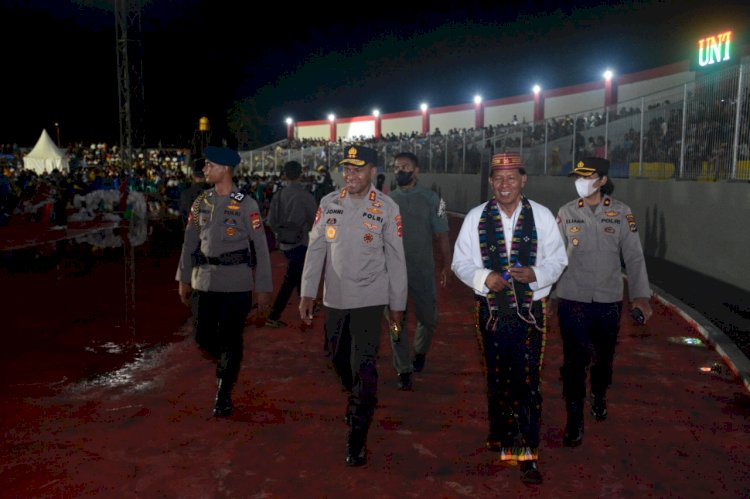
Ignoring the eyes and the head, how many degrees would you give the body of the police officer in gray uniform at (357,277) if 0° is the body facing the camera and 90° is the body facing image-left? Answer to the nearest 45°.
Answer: approximately 0°

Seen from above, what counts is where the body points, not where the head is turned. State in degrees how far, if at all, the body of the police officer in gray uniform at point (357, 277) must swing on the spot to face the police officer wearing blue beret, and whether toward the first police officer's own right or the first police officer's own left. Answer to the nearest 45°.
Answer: approximately 135° to the first police officer's own right

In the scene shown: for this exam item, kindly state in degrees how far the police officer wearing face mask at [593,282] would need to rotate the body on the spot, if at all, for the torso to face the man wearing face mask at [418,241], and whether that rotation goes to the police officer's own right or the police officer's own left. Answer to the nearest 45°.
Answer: approximately 135° to the police officer's own right

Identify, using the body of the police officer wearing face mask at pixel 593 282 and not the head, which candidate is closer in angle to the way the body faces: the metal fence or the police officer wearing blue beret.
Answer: the police officer wearing blue beret

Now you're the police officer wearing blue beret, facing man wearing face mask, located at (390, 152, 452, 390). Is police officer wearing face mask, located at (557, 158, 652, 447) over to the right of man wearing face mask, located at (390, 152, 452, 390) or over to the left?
right

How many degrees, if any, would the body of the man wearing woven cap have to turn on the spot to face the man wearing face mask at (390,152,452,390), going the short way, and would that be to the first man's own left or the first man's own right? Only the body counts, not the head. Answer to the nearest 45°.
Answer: approximately 135° to the first man's own right

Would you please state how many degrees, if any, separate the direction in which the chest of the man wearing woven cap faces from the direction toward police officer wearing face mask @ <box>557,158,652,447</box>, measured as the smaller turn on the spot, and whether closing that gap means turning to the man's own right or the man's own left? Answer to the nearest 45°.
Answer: approximately 135° to the man's own left

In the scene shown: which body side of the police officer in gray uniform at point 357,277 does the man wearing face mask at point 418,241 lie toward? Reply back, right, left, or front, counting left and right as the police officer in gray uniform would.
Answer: back

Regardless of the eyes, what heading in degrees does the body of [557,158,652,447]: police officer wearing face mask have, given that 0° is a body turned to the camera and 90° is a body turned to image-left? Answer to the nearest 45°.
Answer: approximately 0°

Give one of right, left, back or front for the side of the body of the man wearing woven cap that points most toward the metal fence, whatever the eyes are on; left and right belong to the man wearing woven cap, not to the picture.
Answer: back

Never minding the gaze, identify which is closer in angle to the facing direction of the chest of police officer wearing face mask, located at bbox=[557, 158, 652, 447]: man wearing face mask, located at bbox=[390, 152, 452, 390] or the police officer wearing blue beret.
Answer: the police officer wearing blue beret
